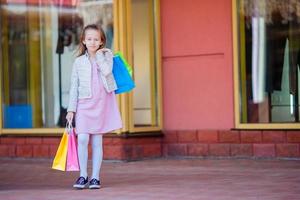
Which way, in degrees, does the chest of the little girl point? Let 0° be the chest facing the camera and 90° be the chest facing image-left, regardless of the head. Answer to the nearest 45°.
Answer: approximately 0°
